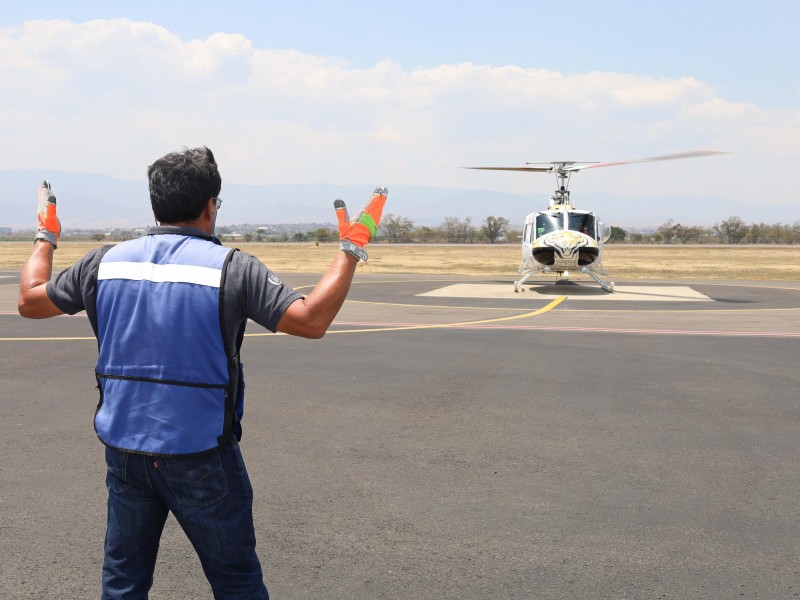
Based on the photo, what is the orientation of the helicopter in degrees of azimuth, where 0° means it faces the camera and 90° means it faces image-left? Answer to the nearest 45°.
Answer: approximately 0°

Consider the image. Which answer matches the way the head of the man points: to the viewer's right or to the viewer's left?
to the viewer's right

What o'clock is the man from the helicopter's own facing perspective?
The man is roughly at 12 o'clock from the helicopter.
